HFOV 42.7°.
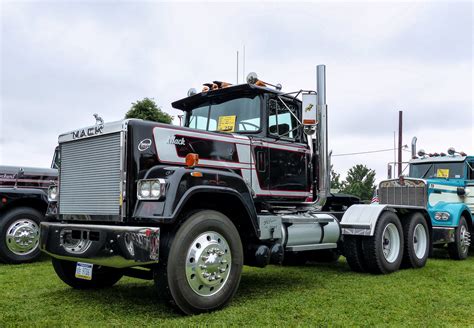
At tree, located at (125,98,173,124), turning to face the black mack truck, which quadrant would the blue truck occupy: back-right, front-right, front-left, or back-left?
front-left

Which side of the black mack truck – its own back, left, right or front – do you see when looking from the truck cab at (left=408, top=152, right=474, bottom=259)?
back

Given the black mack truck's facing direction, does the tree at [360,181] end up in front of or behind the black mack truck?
behind

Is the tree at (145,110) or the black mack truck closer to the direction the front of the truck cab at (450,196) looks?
the black mack truck

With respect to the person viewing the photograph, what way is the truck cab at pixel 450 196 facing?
facing the viewer and to the left of the viewer

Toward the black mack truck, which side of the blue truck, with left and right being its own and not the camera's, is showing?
front

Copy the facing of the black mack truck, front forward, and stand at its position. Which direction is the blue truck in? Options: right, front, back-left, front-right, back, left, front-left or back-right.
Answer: back

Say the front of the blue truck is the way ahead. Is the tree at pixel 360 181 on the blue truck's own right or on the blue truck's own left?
on the blue truck's own right
